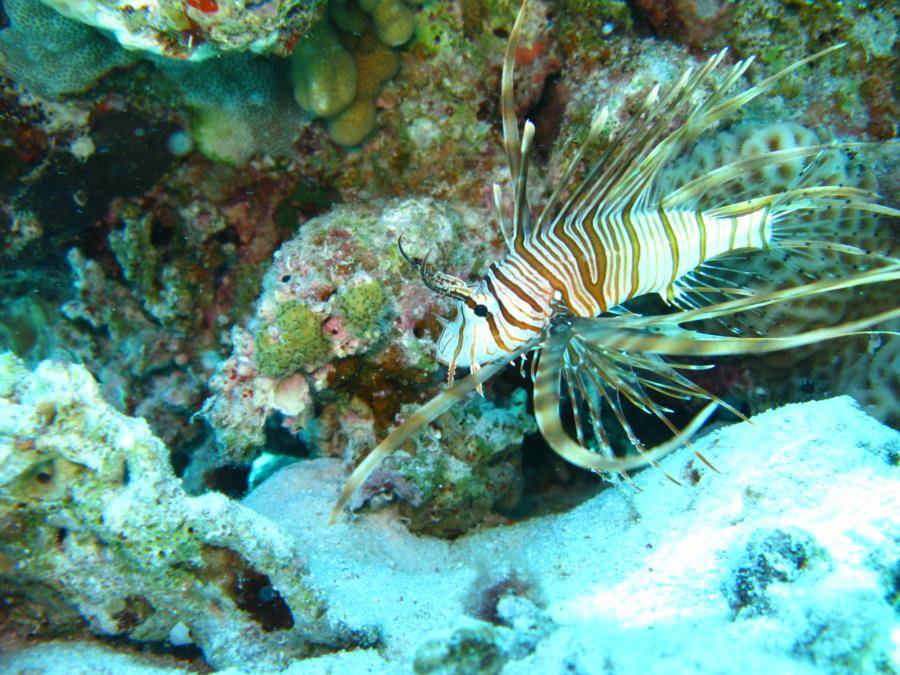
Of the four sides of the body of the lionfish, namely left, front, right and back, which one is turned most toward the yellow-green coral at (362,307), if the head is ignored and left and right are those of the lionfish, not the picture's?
front

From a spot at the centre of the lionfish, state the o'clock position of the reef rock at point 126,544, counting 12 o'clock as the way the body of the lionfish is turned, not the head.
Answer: The reef rock is roughly at 11 o'clock from the lionfish.

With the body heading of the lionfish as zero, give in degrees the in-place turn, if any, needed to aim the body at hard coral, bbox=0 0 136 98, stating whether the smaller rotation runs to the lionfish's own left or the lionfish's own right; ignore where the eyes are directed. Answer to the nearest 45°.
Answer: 0° — it already faces it

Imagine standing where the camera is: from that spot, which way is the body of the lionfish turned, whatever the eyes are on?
to the viewer's left

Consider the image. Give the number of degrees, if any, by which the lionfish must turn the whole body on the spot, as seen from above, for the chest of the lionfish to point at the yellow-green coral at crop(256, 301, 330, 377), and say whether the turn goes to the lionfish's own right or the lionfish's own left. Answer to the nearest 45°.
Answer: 0° — it already faces it

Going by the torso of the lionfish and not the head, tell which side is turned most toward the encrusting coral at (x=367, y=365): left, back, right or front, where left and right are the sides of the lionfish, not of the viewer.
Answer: front

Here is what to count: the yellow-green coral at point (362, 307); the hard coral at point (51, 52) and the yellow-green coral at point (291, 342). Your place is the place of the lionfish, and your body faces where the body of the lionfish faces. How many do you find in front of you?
3
